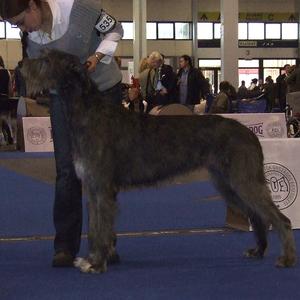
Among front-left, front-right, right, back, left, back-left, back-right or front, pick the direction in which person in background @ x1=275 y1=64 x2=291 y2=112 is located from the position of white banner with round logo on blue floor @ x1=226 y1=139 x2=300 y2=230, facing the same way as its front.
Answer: back

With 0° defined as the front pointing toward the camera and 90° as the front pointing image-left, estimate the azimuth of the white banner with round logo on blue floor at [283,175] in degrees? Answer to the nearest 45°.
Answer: approximately 0°

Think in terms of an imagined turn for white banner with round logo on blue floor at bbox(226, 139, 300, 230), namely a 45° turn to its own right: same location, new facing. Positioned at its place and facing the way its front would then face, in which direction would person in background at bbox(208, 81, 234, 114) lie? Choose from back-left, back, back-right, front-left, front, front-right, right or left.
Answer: back-right

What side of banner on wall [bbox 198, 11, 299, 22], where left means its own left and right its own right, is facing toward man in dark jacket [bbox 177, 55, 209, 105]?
front

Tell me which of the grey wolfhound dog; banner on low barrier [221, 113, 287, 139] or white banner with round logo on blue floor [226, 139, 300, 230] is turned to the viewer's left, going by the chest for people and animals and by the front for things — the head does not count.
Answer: the grey wolfhound dog

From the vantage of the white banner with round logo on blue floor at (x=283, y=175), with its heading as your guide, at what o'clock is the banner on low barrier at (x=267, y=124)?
the banner on low barrier at (x=267, y=124) is roughly at 6 o'clock from the white banner with round logo on blue floor at (x=283, y=175).

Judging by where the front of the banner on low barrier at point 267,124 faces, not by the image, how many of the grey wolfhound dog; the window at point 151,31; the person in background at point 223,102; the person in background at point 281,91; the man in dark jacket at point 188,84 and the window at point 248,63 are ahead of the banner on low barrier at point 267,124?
1

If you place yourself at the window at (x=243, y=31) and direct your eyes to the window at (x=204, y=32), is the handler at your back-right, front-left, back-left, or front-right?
front-left

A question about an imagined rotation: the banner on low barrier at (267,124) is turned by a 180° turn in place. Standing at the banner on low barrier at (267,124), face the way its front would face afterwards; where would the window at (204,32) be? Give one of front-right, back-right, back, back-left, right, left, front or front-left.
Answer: front

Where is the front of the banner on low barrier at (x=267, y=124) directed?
toward the camera

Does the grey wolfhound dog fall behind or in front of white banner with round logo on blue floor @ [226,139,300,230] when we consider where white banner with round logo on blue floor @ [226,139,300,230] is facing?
in front

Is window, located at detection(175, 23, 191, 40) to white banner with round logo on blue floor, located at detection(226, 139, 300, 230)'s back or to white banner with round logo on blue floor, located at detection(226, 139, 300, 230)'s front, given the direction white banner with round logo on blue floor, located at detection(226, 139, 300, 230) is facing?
to the back

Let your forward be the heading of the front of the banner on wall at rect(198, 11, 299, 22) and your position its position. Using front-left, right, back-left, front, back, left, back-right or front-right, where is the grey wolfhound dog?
front

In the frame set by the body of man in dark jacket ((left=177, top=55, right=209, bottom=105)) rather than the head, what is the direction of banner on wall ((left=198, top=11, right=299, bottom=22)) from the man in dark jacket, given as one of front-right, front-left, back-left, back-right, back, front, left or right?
back-right

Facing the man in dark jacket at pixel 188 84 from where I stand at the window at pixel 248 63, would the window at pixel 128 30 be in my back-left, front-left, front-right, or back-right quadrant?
front-right

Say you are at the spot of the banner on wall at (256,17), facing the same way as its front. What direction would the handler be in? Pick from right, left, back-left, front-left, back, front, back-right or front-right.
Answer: front

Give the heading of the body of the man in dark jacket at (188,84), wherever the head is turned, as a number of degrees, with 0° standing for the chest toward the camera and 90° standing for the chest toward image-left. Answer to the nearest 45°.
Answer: approximately 45°

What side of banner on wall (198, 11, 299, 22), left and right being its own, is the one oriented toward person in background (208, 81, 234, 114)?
front
